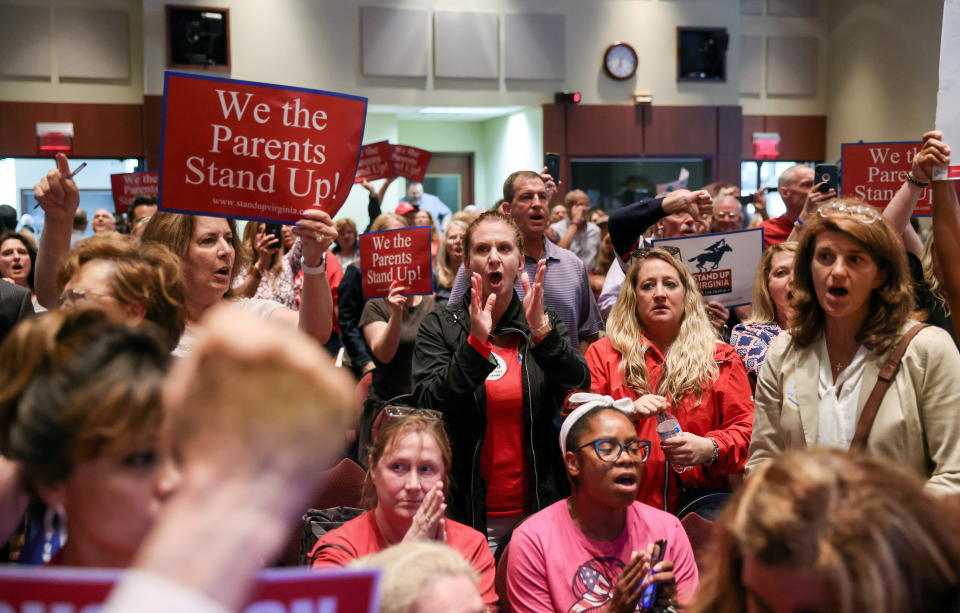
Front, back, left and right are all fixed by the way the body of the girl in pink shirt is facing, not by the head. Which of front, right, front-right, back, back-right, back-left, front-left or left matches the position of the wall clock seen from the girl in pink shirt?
back-left

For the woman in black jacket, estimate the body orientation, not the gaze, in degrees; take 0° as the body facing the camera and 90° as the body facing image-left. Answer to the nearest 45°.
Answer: approximately 0°

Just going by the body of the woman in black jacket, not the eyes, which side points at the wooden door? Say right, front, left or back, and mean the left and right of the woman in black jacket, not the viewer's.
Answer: back

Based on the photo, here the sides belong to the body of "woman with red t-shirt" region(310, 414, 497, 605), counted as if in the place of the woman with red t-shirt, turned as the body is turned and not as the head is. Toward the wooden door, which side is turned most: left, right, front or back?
back

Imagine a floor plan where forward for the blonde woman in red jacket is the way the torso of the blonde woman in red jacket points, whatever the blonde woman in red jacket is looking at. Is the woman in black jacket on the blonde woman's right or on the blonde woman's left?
on the blonde woman's right

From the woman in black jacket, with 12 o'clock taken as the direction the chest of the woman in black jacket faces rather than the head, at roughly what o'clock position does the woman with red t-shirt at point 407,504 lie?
The woman with red t-shirt is roughly at 1 o'clock from the woman in black jacket.

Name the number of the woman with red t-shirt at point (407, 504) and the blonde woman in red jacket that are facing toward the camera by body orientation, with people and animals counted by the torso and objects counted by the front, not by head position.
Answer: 2

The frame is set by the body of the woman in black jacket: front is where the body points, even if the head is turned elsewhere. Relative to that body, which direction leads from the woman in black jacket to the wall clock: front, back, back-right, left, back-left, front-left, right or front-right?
back

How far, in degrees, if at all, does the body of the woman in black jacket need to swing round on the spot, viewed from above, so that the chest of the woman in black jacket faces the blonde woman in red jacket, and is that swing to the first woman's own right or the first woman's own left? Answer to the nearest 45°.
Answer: approximately 90° to the first woman's own left

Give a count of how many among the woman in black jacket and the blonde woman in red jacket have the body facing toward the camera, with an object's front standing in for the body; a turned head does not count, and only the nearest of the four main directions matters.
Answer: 2
